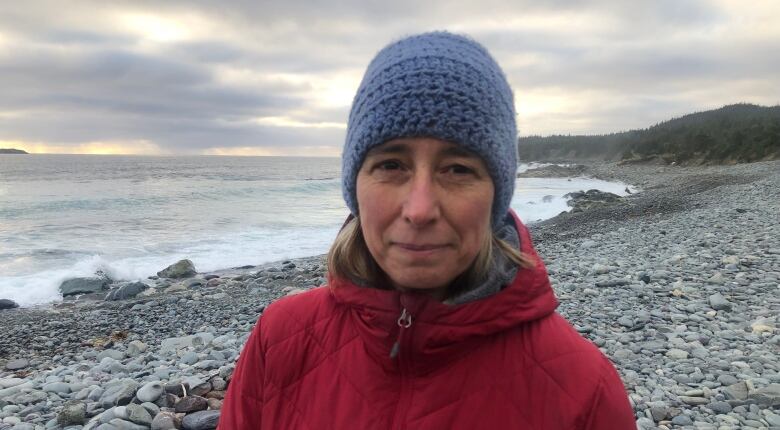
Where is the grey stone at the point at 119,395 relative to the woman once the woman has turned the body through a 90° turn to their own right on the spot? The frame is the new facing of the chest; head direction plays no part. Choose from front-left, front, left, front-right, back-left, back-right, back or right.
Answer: front-right

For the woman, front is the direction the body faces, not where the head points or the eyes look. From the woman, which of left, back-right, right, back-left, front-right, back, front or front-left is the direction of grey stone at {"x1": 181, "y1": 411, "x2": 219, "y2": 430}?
back-right

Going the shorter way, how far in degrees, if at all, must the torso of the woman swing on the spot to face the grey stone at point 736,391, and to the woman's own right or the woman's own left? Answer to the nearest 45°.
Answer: approximately 135° to the woman's own left

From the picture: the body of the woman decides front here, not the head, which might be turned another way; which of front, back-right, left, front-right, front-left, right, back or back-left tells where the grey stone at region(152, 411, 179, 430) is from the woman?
back-right

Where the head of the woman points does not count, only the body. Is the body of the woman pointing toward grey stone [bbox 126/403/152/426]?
no

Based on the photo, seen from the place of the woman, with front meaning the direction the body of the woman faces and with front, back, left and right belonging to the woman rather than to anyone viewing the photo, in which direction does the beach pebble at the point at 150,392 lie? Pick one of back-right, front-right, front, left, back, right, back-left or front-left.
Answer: back-right

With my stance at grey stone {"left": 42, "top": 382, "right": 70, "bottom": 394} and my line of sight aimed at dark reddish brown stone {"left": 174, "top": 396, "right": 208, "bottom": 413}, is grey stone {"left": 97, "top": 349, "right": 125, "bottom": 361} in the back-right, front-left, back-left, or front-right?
back-left

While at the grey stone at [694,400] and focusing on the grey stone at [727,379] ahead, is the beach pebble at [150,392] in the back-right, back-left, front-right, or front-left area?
back-left

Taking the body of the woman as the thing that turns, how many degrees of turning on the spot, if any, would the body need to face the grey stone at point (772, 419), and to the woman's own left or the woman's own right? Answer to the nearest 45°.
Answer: approximately 135° to the woman's own left

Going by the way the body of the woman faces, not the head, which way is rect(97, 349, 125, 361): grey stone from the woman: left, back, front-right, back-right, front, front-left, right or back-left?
back-right

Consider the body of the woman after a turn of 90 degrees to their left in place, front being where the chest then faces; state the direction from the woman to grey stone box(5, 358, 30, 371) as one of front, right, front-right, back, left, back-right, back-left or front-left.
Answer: back-left

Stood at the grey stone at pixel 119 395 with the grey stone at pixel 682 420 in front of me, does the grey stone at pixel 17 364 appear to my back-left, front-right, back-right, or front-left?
back-left

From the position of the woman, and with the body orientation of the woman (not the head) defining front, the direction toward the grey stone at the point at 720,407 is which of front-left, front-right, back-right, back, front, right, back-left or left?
back-left

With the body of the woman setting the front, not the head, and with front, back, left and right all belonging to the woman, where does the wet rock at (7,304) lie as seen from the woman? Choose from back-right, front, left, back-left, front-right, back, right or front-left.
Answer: back-right

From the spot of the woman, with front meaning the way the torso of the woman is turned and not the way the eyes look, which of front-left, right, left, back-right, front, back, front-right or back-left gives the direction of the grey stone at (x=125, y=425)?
back-right

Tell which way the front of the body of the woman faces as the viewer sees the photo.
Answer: toward the camera
